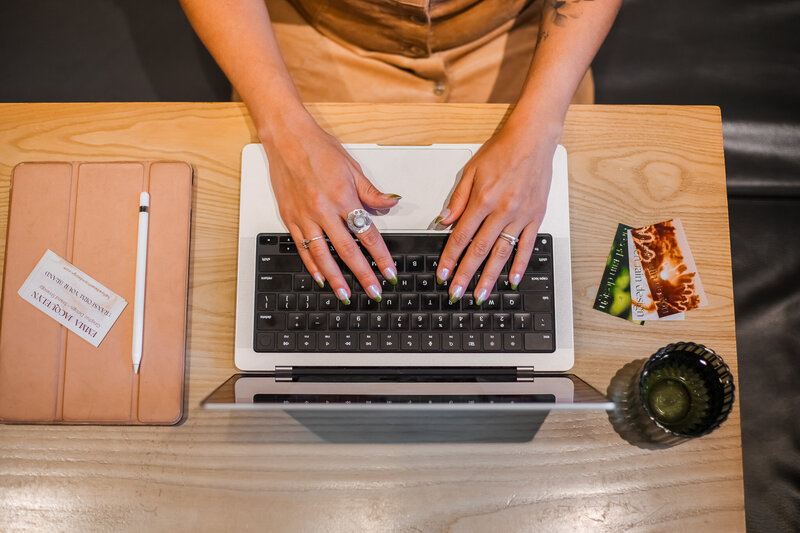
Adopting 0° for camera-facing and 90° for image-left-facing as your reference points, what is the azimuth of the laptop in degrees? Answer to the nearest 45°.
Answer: approximately 180°
